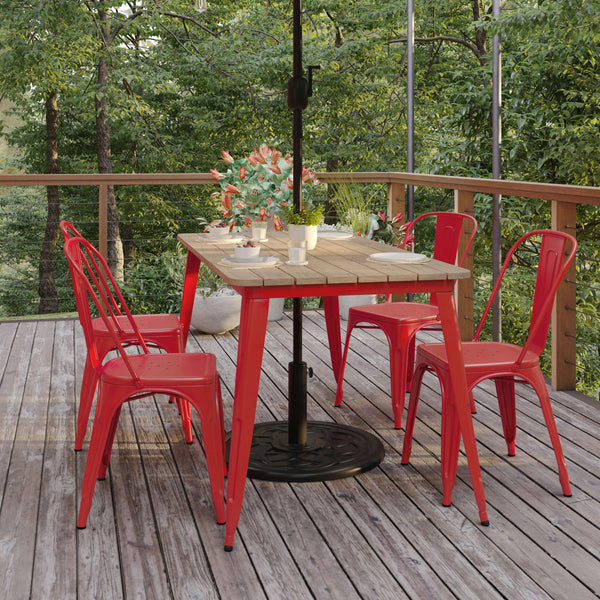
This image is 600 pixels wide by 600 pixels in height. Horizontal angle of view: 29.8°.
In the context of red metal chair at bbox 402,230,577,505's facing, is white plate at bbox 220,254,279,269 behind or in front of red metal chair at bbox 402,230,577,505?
in front

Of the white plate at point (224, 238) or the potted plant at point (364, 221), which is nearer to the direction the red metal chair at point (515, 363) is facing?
the white plate

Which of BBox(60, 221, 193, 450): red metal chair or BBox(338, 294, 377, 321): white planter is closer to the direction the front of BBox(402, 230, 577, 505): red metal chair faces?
the red metal chair

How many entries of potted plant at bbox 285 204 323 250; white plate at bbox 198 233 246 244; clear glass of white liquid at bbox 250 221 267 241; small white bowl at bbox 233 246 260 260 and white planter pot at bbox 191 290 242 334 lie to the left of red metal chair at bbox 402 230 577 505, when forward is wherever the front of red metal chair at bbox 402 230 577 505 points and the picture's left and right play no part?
0

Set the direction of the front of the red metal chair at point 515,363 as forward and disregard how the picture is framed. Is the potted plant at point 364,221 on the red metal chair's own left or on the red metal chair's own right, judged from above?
on the red metal chair's own right
